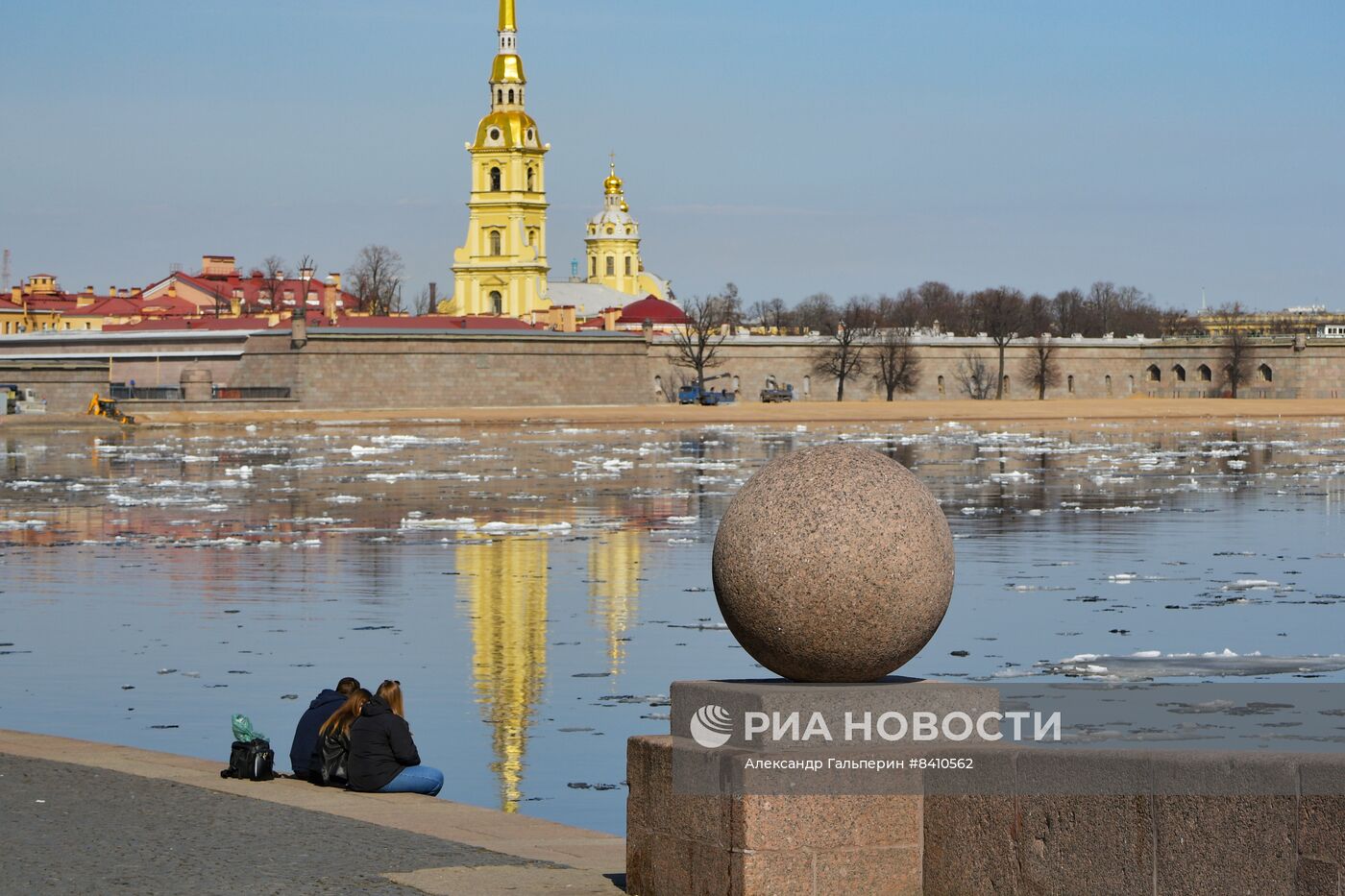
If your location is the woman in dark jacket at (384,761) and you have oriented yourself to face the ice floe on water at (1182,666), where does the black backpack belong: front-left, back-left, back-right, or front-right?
back-left

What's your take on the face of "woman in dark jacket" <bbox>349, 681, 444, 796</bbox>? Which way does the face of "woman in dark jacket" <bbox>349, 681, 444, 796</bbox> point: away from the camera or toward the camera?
away from the camera

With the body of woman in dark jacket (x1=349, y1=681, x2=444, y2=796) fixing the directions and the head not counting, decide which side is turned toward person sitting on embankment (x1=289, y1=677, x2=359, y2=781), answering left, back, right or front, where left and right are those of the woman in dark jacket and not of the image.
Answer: left

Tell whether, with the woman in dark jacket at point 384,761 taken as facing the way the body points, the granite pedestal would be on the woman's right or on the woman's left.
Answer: on the woman's right

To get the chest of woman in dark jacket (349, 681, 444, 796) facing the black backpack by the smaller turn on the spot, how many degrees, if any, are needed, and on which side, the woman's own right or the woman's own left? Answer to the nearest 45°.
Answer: approximately 135° to the woman's own left

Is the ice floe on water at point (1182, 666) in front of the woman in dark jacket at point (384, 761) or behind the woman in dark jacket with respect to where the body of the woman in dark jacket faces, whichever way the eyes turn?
in front

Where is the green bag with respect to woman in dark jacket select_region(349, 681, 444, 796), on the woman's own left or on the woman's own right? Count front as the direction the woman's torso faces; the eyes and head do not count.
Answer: on the woman's own left

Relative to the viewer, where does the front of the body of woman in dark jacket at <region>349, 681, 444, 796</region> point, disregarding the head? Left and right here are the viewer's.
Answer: facing away from the viewer and to the right of the viewer

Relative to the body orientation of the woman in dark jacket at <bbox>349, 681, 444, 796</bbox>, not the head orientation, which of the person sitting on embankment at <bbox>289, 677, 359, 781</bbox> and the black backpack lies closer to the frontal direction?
the person sitting on embankment
